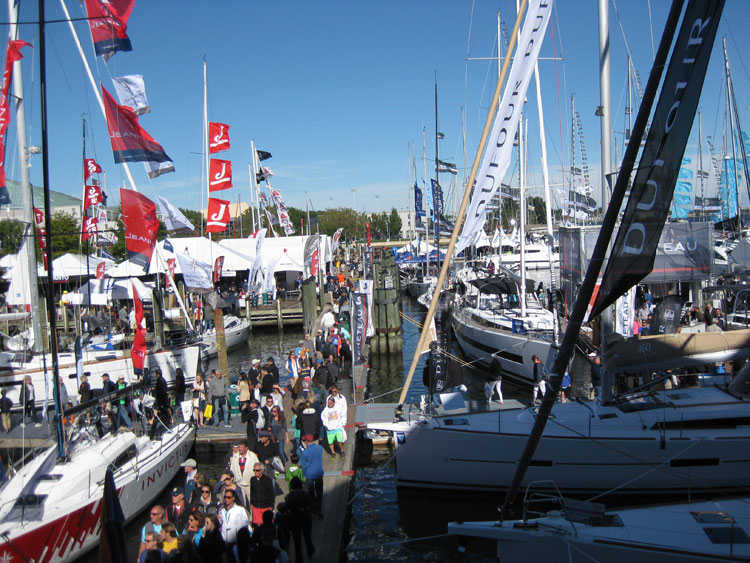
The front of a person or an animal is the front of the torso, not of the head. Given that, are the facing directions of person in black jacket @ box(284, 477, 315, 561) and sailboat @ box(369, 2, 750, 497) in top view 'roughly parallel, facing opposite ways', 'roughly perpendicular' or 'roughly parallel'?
roughly perpendicular

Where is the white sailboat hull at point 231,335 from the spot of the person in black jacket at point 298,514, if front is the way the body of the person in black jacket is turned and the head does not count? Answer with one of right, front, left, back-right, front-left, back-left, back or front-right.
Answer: front

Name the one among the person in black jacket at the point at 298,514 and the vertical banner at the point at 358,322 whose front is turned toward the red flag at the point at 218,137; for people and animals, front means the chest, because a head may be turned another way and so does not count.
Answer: the person in black jacket

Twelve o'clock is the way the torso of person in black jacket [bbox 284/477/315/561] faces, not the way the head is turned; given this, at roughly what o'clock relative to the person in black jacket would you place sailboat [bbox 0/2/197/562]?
The sailboat is roughly at 10 o'clock from the person in black jacket.

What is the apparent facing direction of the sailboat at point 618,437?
to the viewer's left

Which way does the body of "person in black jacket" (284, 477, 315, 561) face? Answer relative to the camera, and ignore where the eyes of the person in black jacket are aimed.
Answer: away from the camera

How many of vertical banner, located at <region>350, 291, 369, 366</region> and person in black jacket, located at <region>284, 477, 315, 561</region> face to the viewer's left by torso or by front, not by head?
0

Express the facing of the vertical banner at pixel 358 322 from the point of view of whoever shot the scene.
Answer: facing the viewer

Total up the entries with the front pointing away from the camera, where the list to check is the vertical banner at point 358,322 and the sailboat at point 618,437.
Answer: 0

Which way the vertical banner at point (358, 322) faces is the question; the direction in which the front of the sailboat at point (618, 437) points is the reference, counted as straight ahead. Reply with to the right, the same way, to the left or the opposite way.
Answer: to the left

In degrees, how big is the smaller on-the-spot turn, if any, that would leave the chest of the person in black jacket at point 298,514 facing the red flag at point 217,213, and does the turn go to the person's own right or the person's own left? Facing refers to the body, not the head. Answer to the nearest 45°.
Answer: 0° — they already face it

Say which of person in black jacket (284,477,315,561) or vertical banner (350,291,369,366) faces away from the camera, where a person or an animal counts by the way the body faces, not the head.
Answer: the person in black jacket

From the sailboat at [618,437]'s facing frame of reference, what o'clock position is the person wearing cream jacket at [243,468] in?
The person wearing cream jacket is roughly at 11 o'clock from the sailboat.

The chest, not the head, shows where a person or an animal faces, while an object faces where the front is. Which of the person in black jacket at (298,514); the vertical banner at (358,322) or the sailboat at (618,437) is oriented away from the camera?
the person in black jacket

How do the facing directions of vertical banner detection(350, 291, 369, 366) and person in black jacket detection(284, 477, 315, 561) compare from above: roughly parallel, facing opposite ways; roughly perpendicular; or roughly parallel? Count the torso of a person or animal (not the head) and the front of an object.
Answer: roughly parallel, facing opposite ways

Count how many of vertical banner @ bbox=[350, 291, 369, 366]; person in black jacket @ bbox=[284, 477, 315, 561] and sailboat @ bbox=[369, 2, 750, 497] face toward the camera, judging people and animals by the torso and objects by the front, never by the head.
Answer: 1

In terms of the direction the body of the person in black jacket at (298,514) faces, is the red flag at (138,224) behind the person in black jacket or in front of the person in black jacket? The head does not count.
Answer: in front
